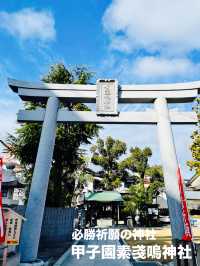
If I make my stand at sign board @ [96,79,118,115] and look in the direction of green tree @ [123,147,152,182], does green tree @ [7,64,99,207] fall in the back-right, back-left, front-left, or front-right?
front-left

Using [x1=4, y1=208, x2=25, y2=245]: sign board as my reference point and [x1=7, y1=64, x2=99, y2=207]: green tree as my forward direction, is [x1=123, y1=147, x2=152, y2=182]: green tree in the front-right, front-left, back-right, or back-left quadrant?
front-right

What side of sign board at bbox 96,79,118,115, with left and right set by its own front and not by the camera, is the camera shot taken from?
front

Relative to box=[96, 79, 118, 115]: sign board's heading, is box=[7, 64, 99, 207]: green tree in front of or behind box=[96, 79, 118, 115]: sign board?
behind

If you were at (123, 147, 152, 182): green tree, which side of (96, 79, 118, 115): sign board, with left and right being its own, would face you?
back

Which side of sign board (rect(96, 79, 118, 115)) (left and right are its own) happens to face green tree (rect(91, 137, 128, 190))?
back

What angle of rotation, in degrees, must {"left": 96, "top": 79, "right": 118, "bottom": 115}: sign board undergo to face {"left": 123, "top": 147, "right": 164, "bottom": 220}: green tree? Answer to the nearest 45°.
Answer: approximately 180°
